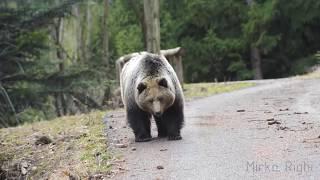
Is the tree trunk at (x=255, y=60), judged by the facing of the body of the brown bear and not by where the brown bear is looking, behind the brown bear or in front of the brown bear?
behind

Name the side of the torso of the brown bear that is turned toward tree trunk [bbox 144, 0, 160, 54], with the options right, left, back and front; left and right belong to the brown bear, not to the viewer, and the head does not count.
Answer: back

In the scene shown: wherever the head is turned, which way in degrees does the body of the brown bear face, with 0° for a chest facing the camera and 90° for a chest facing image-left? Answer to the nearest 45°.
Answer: approximately 0°
